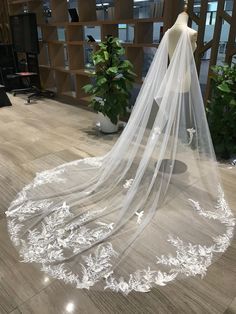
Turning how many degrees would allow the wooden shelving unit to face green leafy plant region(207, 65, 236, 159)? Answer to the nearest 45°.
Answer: approximately 90° to its left

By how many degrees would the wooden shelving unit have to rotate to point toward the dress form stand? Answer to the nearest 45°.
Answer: approximately 45° to its left

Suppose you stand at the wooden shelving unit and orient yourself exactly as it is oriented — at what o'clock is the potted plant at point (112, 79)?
The potted plant is roughly at 10 o'clock from the wooden shelving unit.

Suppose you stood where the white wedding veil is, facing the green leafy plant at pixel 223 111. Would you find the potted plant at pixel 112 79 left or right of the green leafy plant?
left

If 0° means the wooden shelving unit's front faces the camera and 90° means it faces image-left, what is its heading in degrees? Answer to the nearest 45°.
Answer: approximately 45°
